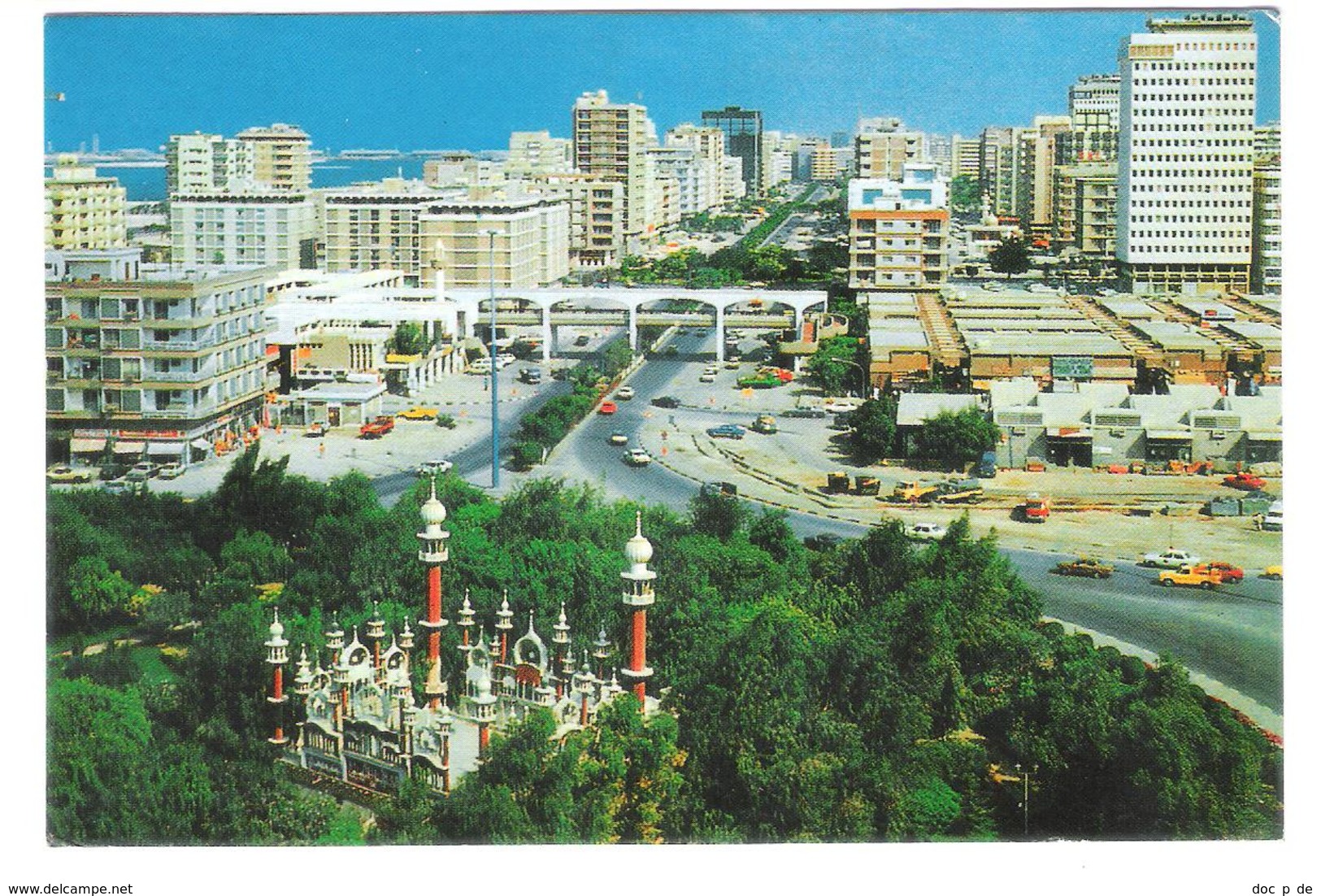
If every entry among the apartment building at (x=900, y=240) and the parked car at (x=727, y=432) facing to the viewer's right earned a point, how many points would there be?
0

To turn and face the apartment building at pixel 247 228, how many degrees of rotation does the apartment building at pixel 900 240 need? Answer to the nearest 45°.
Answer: approximately 90° to its right

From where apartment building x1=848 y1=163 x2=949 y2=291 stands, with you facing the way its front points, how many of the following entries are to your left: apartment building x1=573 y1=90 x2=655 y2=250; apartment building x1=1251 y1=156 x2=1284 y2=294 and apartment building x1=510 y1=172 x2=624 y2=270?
1

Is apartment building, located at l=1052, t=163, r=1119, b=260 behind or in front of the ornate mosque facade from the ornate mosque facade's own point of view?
behind

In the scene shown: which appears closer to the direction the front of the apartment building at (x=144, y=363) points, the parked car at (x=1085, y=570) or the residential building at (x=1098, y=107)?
the parked car

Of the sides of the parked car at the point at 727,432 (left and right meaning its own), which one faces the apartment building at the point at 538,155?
right

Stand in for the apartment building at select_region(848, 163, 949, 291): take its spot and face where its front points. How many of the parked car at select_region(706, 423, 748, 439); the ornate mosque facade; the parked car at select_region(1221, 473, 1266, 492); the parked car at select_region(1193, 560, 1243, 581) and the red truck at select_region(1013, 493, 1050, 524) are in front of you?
5

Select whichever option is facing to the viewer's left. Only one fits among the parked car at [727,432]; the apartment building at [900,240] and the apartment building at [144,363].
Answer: the parked car

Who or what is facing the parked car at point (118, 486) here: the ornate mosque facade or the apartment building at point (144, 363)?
the apartment building

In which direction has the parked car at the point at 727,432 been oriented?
to the viewer's left

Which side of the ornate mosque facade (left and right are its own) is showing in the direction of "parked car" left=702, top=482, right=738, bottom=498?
back

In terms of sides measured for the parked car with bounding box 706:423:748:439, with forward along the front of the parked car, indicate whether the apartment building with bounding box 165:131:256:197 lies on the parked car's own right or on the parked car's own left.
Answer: on the parked car's own right
